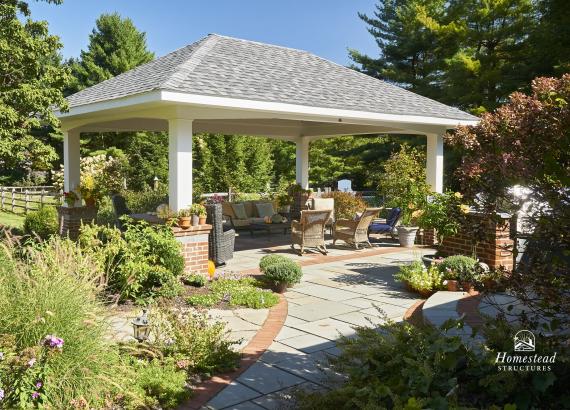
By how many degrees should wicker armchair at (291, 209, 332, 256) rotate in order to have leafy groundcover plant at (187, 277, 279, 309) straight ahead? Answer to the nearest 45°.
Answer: approximately 135° to its left

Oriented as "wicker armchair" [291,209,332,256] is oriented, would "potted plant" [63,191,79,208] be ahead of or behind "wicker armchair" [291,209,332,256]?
ahead

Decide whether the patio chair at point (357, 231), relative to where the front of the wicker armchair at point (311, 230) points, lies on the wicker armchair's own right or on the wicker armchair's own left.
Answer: on the wicker armchair's own right

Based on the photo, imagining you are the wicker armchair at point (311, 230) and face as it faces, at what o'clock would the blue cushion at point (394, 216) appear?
The blue cushion is roughly at 3 o'clock from the wicker armchair.

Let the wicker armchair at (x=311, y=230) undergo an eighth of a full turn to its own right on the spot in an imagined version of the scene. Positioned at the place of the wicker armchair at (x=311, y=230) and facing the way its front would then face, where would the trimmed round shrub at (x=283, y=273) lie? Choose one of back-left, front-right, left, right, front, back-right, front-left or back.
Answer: back

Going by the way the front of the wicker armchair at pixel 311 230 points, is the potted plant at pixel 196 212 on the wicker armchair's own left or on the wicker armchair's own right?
on the wicker armchair's own left

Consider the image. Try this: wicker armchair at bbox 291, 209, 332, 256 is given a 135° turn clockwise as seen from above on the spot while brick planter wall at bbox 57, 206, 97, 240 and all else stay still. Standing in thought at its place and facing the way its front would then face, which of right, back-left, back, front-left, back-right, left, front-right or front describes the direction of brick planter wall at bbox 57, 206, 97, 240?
back

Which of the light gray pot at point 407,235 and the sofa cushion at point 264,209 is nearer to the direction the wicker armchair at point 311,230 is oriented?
the sofa cushion

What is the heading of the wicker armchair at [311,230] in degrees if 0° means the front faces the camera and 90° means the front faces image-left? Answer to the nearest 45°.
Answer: approximately 135°

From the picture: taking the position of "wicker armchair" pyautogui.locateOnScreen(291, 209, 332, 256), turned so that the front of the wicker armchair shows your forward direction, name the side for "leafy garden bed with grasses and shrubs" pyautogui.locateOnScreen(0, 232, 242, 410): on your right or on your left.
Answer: on your left
